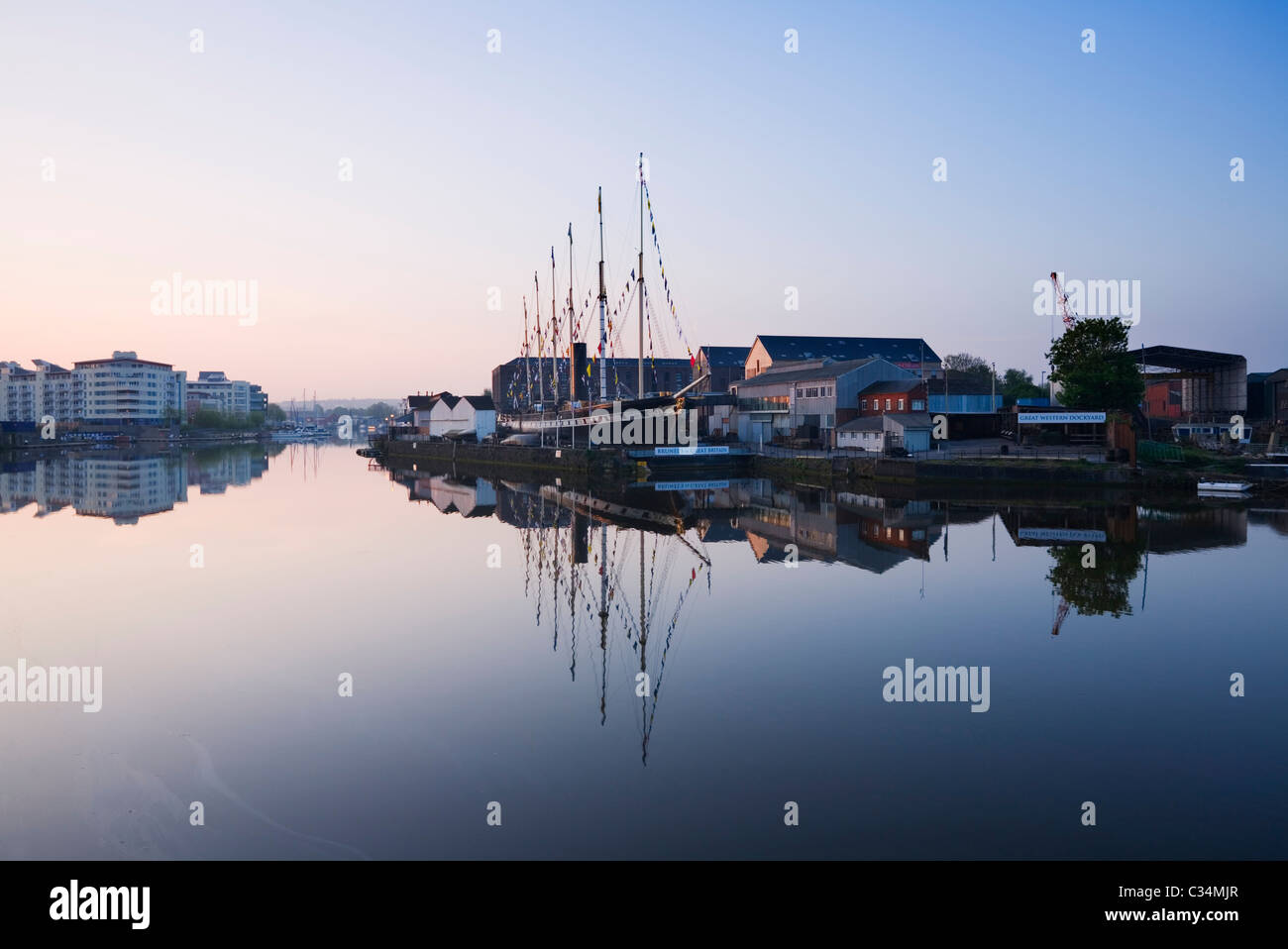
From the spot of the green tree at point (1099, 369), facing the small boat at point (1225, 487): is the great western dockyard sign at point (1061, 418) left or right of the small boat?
right

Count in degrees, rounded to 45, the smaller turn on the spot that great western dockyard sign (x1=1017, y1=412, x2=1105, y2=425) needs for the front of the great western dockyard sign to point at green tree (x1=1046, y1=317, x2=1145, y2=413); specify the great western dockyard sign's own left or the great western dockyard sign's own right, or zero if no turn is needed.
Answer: approximately 180°

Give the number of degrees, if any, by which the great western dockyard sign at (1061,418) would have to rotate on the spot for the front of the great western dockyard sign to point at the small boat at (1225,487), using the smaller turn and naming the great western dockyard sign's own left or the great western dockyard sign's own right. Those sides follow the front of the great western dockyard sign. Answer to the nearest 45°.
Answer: approximately 45° to the great western dockyard sign's own left

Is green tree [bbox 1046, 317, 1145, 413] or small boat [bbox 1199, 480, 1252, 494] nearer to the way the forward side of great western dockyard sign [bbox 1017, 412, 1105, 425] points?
the small boat

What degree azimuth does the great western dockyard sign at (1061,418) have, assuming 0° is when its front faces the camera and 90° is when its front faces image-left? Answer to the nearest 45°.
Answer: approximately 0°
